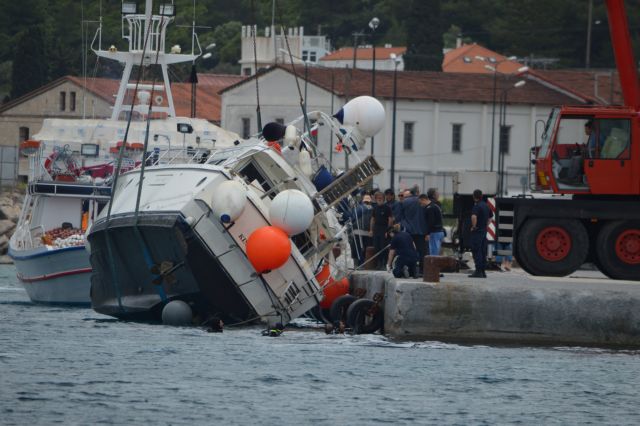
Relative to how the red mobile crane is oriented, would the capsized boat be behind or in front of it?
in front

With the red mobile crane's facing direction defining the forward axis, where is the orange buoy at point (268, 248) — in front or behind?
in front

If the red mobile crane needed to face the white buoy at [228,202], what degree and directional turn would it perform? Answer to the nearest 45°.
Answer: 0° — it already faces it

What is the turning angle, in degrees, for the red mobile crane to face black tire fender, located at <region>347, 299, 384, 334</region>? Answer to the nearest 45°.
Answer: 0° — it already faces it

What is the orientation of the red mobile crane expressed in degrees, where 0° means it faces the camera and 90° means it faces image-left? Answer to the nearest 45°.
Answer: approximately 90°
